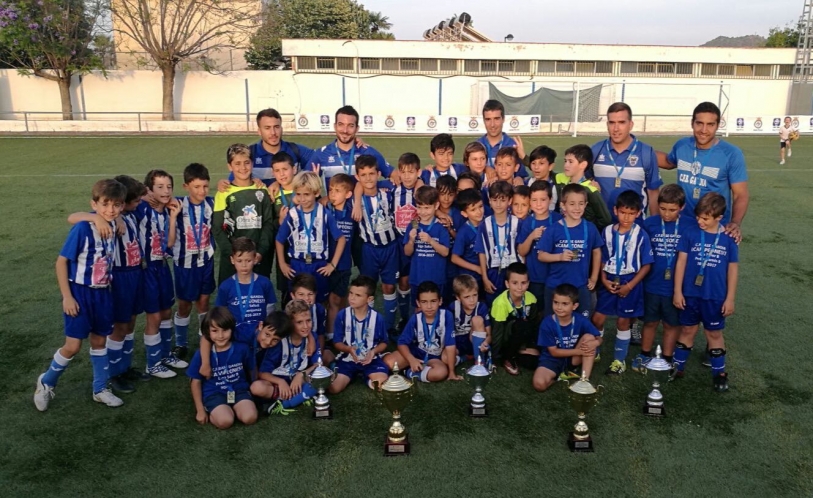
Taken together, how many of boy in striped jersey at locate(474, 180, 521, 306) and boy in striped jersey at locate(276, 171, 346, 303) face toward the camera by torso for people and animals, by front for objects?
2

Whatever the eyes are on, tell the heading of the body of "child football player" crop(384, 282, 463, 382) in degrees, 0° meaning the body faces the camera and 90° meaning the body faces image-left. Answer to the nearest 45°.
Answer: approximately 0°

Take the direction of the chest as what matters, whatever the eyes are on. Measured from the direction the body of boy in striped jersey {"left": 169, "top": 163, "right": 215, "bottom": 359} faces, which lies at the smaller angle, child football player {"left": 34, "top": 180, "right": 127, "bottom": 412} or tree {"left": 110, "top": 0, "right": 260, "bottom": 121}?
the child football player

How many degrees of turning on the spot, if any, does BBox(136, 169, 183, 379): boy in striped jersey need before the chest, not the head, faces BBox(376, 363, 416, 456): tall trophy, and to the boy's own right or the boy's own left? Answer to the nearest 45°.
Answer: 0° — they already face it

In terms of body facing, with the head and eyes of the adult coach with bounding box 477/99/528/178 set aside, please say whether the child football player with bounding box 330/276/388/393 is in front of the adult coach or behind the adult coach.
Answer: in front

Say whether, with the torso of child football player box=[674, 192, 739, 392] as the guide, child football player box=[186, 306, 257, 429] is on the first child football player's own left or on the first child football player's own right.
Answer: on the first child football player's own right

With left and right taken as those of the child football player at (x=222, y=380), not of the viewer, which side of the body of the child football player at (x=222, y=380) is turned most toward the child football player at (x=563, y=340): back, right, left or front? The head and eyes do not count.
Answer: left

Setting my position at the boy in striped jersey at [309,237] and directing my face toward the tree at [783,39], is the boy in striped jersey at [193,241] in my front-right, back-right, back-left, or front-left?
back-left

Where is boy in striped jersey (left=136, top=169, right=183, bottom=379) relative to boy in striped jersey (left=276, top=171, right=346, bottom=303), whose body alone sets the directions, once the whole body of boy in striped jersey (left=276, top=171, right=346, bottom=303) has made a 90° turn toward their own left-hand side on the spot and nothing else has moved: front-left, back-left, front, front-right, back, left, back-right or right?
back
